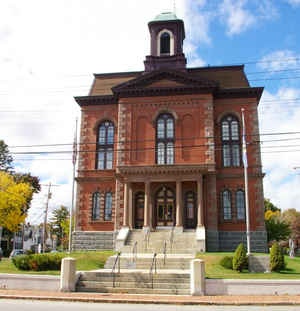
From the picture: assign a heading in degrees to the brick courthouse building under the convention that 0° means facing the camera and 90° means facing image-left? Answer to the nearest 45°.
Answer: approximately 0°

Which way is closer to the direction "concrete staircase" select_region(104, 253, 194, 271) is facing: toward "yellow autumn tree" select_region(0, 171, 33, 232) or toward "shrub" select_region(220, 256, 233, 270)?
the shrub

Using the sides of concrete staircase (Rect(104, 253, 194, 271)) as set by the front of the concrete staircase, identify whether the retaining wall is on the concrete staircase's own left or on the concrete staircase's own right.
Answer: on the concrete staircase's own right

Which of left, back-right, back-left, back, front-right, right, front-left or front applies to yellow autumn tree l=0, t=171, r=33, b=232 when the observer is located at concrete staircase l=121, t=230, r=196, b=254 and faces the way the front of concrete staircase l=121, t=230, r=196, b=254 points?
back-right

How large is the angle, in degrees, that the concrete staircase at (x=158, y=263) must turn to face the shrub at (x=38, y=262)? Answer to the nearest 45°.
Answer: approximately 90° to its right

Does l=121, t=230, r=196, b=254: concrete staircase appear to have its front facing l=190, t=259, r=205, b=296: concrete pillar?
yes

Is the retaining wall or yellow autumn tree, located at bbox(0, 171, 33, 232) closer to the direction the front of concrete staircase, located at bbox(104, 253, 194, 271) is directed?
the retaining wall

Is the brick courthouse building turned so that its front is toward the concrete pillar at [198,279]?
yes

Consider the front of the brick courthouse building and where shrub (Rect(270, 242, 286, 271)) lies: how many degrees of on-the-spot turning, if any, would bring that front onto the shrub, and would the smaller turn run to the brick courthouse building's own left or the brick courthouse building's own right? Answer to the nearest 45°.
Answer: approximately 45° to the brick courthouse building's own left

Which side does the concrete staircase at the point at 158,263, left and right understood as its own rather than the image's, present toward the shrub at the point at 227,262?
left
